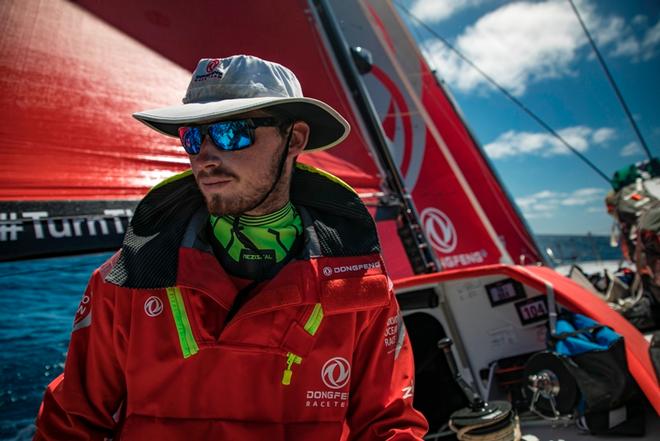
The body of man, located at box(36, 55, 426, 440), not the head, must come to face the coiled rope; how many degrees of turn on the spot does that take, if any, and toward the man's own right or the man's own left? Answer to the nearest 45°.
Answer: approximately 135° to the man's own left

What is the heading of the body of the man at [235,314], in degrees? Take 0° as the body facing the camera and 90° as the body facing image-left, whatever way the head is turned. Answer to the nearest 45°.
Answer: approximately 0°

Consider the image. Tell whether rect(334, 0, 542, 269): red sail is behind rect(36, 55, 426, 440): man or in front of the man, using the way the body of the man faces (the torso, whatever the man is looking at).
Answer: behind

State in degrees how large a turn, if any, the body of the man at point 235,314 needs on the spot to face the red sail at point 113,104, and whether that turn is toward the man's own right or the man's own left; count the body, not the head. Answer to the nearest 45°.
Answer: approximately 180°
